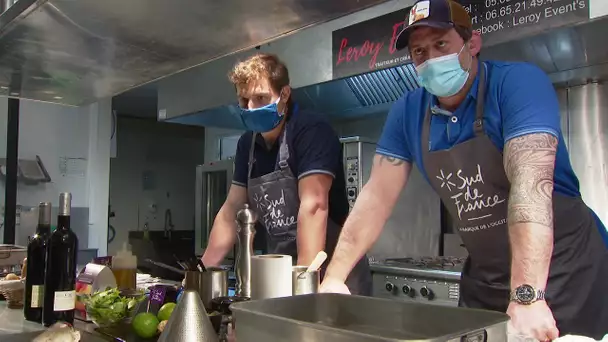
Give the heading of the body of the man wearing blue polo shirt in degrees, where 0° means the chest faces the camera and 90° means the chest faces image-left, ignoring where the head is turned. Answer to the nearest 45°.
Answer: approximately 45°

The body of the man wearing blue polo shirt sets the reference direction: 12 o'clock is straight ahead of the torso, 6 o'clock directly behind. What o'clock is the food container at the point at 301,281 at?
The food container is roughly at 12 o'clock from the man wearing blue polo shirt.

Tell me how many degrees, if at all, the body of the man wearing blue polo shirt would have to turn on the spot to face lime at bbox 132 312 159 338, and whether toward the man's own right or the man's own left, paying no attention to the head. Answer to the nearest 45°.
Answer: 0° — they already face it

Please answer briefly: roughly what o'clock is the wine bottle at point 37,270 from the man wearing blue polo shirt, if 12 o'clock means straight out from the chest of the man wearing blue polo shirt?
The wine bottle is roughly at 1 o'clock from the man wearing blue polo shirt.

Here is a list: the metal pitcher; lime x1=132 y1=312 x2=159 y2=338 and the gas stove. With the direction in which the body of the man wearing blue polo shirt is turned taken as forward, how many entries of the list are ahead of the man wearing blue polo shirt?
2

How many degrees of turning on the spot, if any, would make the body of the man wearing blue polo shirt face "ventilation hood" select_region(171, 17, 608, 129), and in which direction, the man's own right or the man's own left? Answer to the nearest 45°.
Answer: approximately 135° to the man's own right

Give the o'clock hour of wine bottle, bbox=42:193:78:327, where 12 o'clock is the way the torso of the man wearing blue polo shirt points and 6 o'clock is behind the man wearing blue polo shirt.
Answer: The wine bottle is roughly at 1 o'clock from the man wearing blue polo shirt.

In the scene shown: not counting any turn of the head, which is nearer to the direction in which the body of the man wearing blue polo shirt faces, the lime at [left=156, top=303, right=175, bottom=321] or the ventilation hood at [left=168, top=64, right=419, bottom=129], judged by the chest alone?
the lime
